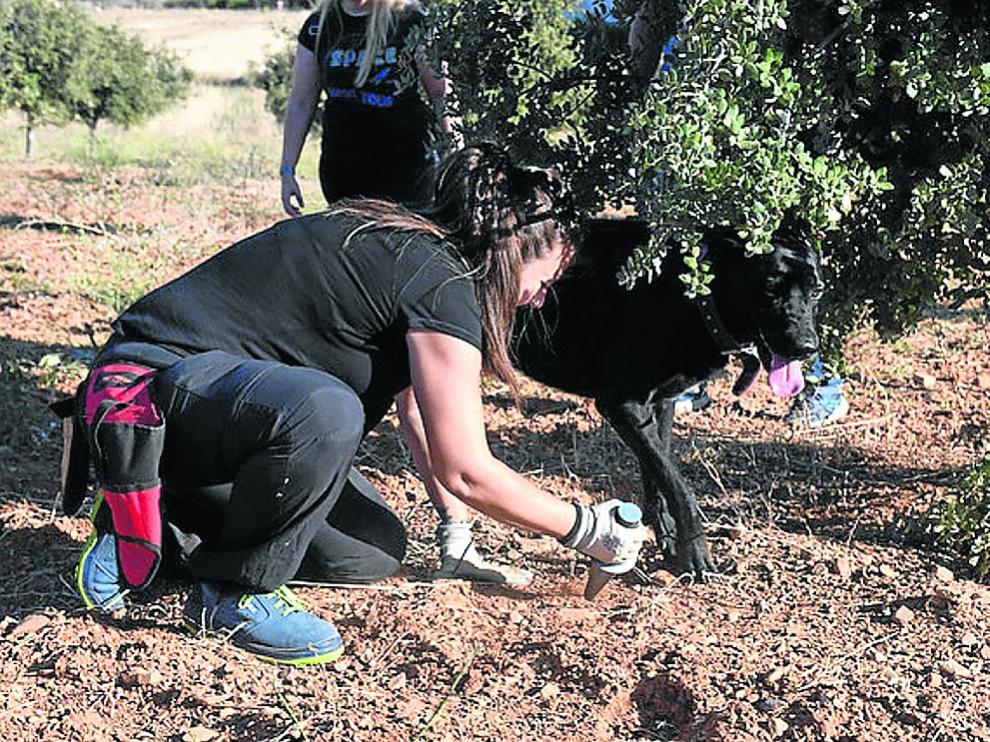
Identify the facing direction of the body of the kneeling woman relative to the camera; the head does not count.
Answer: to the viewer's right

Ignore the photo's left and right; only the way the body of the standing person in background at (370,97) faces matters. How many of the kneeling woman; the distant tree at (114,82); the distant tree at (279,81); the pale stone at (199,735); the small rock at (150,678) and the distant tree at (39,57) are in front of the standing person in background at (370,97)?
3

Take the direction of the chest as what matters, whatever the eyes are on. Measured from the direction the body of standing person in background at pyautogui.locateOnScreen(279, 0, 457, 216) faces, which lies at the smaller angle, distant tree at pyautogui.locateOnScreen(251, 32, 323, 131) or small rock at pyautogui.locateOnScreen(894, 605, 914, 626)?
the small rock

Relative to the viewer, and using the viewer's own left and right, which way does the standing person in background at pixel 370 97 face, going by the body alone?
facing the viewer

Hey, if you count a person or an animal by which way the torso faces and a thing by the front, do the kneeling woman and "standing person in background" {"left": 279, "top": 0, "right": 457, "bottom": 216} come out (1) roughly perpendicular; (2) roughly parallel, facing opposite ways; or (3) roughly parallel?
roughly perpendicular

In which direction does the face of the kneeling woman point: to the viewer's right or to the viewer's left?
to the viewer's right

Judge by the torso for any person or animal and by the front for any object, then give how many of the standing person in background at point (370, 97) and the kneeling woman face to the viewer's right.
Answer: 1

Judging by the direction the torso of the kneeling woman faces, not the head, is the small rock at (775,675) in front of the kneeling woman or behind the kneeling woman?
in front

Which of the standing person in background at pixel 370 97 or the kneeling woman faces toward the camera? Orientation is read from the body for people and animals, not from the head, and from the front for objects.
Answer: the standing person in background

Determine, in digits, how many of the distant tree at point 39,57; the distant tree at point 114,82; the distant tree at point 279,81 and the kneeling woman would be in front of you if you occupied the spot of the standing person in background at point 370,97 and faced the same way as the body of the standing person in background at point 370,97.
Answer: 1

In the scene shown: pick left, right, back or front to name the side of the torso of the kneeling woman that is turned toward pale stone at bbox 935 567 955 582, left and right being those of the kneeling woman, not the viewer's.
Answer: front

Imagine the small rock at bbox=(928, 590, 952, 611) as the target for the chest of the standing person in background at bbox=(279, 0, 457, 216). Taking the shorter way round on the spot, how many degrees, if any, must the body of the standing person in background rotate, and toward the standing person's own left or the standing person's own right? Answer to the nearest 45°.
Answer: approximately 45° to the standing person's own left

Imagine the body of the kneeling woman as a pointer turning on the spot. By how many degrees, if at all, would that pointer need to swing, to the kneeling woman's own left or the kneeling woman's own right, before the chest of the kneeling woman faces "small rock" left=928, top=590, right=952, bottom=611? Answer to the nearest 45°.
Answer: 0° — they already face it
